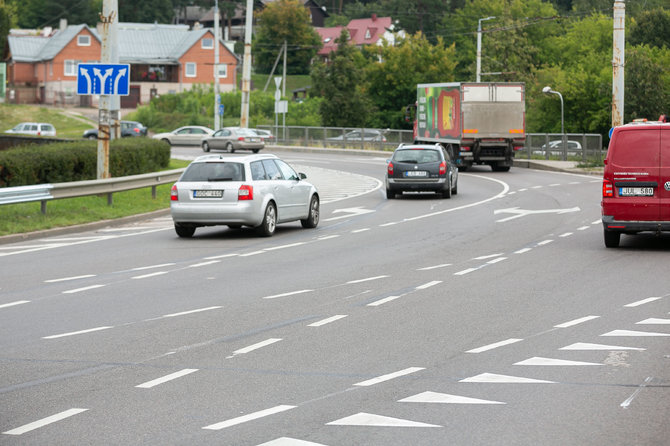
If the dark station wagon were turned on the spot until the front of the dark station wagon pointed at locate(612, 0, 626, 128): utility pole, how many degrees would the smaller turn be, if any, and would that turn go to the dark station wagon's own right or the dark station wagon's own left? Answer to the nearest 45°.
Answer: approximately 45° to the dark station wagon's own right

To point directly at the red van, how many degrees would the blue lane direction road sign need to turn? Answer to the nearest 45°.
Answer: approximately 45° to its left

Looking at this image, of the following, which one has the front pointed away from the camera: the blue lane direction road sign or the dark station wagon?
the dark station wagon

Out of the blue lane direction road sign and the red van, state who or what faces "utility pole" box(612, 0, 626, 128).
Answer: the red van

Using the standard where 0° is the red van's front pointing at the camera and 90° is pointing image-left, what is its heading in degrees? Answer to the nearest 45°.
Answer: approximately 180°

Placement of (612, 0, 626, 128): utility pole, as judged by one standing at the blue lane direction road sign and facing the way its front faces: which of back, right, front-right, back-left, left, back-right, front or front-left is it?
back-left

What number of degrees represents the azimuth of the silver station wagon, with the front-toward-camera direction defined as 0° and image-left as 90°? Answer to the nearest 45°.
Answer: approximately 225°

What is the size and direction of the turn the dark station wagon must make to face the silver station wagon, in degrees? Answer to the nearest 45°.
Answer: approximately 180°

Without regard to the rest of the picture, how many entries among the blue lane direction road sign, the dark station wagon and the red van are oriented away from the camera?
2

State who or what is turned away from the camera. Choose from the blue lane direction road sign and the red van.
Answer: the red van

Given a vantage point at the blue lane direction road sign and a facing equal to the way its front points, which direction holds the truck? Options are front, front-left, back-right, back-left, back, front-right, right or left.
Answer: back-left

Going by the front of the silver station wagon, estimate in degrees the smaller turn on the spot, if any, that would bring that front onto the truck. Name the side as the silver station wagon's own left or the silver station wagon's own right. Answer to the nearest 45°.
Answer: approximately 45° to the silver station wagon's own left

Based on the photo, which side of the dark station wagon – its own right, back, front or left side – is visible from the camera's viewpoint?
back
